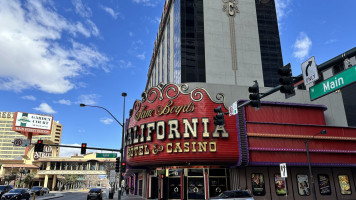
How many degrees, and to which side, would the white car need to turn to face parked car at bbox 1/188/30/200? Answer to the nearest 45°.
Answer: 0° — it already faces it

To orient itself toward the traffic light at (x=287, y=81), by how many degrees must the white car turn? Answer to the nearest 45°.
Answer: approximately 90° to its left

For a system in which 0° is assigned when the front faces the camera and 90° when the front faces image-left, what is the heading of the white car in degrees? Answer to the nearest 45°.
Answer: approximately 90°

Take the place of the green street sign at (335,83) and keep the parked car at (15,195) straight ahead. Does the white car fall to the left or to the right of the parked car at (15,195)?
right

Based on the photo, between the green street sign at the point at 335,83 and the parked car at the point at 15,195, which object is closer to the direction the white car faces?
the parked car

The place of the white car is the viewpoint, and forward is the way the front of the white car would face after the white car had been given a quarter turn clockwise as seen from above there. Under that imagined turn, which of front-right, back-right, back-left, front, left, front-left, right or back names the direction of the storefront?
front

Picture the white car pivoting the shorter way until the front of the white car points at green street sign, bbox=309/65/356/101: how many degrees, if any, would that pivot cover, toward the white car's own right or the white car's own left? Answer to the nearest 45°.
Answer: approximately 90° to the white car's own left
